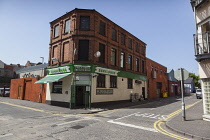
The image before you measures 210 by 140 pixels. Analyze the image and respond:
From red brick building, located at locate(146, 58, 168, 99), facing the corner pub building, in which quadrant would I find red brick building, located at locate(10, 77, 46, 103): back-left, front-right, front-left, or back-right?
front-right

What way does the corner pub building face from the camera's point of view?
toward the camera

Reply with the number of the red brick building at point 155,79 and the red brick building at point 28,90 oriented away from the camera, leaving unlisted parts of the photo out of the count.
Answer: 0

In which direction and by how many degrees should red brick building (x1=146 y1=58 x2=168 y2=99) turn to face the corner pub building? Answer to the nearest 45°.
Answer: approximately 45° to its right

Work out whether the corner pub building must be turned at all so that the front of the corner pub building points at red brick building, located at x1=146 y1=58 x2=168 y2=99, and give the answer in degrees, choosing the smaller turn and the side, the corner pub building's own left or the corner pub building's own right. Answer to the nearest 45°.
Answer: approximately 135° to the corner pub building's own left

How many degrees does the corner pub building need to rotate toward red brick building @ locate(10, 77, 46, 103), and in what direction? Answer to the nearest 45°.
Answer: approximately 135° to its right

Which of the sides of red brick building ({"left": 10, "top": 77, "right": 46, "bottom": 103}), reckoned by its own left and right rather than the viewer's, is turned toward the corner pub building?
left

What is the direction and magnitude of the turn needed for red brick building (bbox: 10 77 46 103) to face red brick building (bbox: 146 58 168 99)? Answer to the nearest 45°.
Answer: approximately 135° to its left

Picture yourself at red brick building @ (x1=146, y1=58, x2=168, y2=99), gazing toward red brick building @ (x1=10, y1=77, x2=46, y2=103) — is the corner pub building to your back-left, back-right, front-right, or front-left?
front-left

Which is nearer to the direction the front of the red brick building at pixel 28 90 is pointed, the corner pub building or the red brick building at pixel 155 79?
the corner pub building
